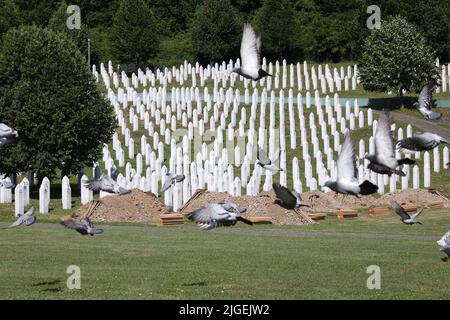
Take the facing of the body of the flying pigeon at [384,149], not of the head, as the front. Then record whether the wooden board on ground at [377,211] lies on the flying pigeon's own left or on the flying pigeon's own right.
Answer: on the flying pigeon's own right

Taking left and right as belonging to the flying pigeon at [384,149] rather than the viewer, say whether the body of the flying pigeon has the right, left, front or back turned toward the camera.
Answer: left

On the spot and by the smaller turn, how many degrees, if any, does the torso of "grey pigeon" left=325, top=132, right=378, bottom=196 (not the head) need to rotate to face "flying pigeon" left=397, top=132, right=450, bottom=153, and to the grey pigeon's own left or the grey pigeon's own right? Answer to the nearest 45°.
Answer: approximately 180°

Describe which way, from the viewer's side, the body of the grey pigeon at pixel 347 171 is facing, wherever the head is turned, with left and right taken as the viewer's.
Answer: facing to the left of the viewer

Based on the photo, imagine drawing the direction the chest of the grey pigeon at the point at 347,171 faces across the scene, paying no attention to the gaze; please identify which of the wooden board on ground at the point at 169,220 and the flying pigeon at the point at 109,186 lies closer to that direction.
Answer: the flying pigeon
